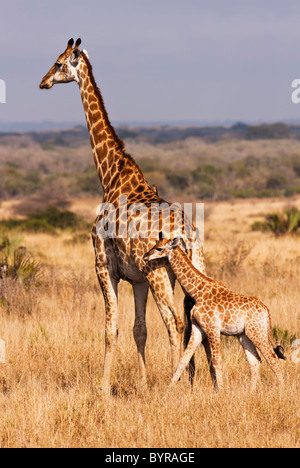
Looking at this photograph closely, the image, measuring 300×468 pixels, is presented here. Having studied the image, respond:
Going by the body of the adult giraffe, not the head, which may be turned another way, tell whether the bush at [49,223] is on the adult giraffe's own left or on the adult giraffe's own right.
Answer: on the adult giraffe's own right

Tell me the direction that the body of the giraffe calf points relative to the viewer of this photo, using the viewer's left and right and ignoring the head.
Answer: facing to the left of the viewer

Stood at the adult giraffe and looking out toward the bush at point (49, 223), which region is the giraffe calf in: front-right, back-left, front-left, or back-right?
back-right

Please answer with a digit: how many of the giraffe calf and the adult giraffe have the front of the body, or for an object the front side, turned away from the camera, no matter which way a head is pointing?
0

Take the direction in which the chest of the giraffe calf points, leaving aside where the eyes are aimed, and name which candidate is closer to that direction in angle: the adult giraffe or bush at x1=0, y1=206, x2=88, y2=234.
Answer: the adult giraffe

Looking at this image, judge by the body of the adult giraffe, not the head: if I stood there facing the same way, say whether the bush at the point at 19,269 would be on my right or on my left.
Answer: on my right

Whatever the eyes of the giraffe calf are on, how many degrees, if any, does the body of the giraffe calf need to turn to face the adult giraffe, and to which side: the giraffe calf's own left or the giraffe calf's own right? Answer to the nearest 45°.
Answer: approximately 45° to the giraffe calf's own right

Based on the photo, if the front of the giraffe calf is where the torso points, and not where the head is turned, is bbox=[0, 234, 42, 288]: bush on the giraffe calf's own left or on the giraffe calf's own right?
on the giraffe calf's own right

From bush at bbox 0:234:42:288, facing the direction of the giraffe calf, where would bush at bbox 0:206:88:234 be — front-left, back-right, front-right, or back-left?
back-left
